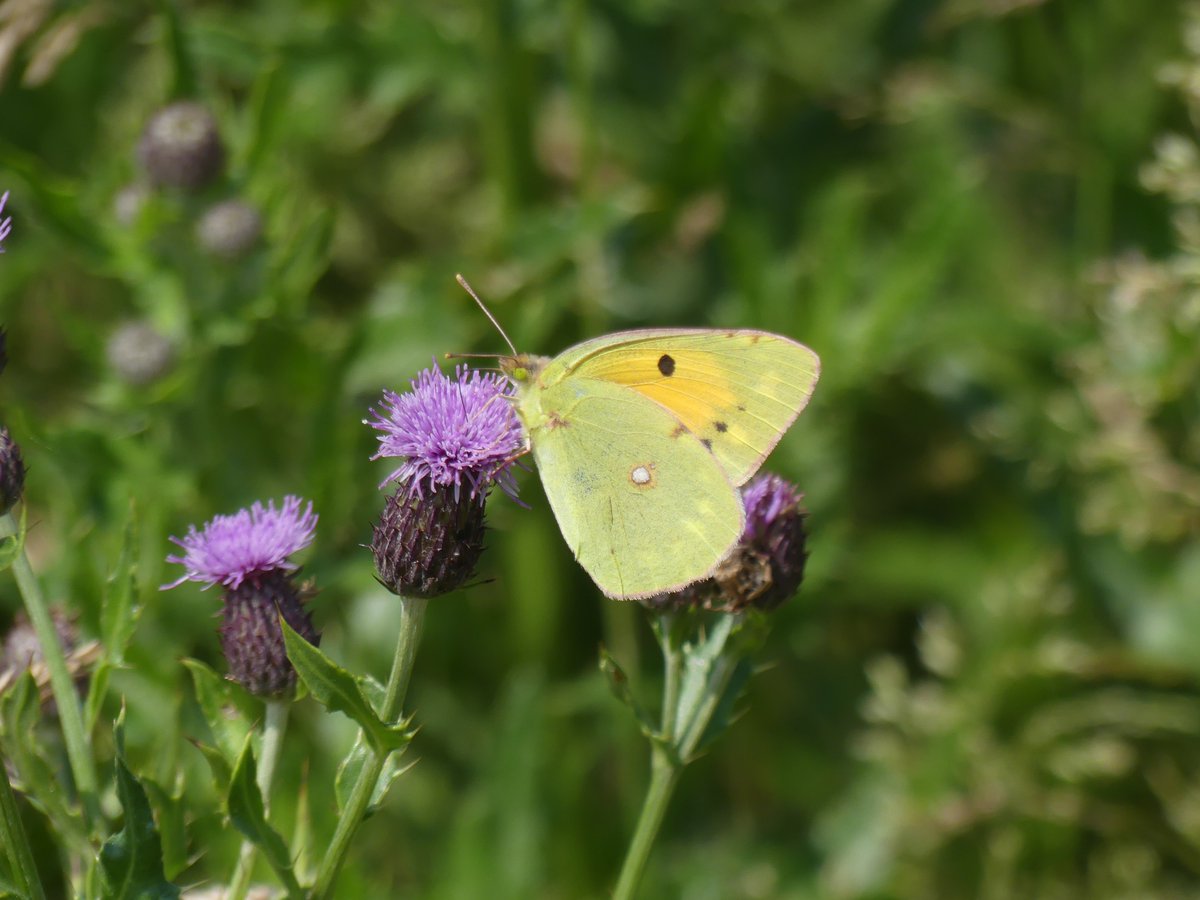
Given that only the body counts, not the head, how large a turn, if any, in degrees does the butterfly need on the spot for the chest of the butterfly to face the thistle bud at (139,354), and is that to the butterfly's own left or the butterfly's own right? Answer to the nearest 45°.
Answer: approximately 45° to the butterfly's own right

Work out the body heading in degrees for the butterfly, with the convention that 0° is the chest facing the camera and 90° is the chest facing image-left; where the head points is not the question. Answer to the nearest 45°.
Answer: approximately 90°

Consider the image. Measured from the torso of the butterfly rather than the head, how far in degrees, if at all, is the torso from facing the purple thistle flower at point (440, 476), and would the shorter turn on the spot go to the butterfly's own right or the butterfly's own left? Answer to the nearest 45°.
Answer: approximately 45° to the butterfly's own left

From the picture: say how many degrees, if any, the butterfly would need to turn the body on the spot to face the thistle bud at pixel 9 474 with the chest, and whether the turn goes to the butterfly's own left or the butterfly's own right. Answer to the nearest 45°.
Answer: approximately 45° to the butterfly's own left
